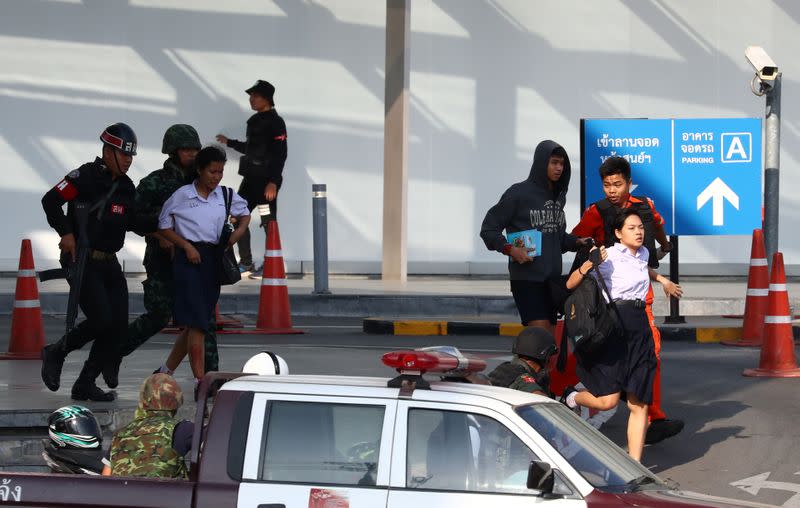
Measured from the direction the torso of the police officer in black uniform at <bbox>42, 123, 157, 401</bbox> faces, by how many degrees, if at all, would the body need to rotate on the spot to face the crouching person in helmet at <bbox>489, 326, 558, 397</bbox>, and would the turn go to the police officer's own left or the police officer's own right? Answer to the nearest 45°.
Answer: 0° — they already face them

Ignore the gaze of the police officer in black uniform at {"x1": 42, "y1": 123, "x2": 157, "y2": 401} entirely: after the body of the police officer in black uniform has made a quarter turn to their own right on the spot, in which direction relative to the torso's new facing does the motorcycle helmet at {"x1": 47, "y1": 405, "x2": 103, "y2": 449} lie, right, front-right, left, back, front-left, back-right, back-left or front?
front-left

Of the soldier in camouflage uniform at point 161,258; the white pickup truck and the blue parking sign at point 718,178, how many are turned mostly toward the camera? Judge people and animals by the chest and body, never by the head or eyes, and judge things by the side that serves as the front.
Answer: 1

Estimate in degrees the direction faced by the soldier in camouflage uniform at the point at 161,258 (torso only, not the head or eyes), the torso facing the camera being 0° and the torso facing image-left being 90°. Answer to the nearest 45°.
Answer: approximately 270°

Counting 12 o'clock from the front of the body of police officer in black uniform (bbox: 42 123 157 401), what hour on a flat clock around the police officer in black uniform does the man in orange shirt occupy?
The man in orange shirt is roughly at 11 o'clock from the police officer in black uniform.

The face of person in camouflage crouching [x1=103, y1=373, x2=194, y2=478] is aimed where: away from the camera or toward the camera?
away from the camera

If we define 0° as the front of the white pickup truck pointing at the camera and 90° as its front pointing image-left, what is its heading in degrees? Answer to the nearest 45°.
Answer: approximately 270°

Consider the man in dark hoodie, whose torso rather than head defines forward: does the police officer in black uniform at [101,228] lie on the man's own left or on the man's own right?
on the man's own right

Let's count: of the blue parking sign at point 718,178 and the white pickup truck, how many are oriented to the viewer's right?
1

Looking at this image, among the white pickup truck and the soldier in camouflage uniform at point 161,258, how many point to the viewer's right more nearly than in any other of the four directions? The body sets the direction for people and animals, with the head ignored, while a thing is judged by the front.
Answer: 2

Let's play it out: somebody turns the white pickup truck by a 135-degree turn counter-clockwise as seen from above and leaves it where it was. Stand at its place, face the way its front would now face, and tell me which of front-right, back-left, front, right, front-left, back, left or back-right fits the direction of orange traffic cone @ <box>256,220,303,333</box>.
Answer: front-right

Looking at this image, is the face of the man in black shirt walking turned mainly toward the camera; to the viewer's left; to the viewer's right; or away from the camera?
to the viewer's left

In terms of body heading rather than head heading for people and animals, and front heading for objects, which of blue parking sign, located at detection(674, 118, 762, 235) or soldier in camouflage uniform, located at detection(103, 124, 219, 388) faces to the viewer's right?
the soldier in camouflage uniform
